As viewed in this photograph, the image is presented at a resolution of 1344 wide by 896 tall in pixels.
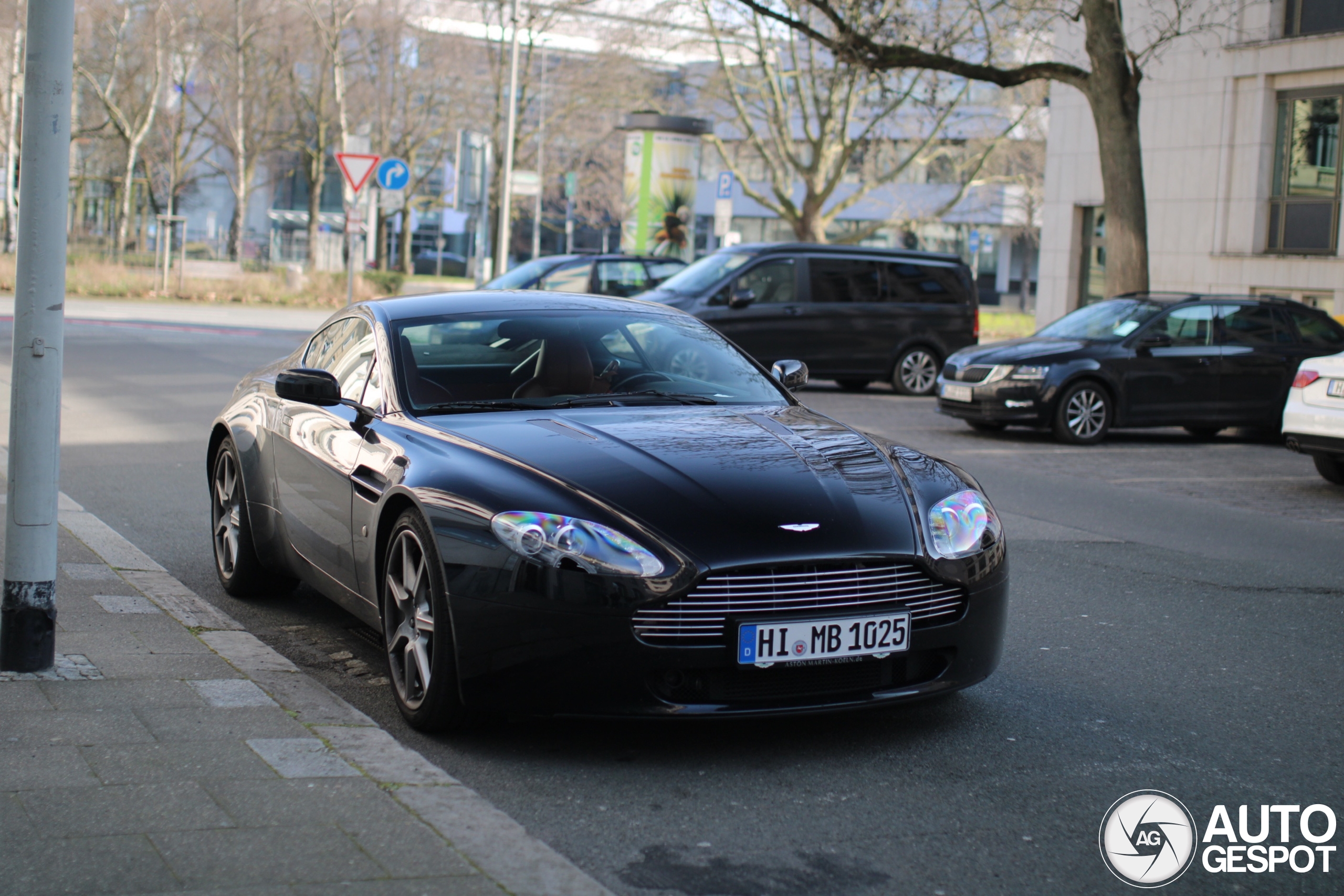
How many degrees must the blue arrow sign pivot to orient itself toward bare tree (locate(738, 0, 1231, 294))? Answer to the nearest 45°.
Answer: approximately 45° to its left

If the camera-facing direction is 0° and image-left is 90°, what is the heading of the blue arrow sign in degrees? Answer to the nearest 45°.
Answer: approximately 0°

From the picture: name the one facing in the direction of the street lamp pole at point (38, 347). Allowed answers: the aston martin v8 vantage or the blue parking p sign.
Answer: the blue parking p sign

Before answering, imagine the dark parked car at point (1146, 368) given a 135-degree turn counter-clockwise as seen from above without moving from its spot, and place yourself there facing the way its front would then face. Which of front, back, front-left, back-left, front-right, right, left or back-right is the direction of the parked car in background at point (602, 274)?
back-left

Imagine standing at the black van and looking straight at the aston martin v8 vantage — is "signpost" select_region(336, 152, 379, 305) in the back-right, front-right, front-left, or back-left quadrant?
back-right

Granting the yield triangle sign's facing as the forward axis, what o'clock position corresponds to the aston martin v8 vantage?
The aston martin v8 vantage is roughly at 12 o'clock from the yield triangle sign.

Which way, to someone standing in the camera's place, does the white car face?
facing away from the viewer and to the right of the viewer

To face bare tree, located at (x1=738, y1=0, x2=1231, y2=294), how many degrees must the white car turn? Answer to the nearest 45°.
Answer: approximately 45° to its left

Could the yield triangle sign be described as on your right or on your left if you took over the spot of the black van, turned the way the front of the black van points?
on your right

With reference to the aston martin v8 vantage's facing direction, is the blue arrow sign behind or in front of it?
behind

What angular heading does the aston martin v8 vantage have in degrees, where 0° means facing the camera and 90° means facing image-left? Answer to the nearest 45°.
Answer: approximately 315°

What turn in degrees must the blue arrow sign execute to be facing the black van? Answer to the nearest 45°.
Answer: approximately 45° to its left

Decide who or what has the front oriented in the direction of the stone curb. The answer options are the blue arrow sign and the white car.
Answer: the blue arrow sign
